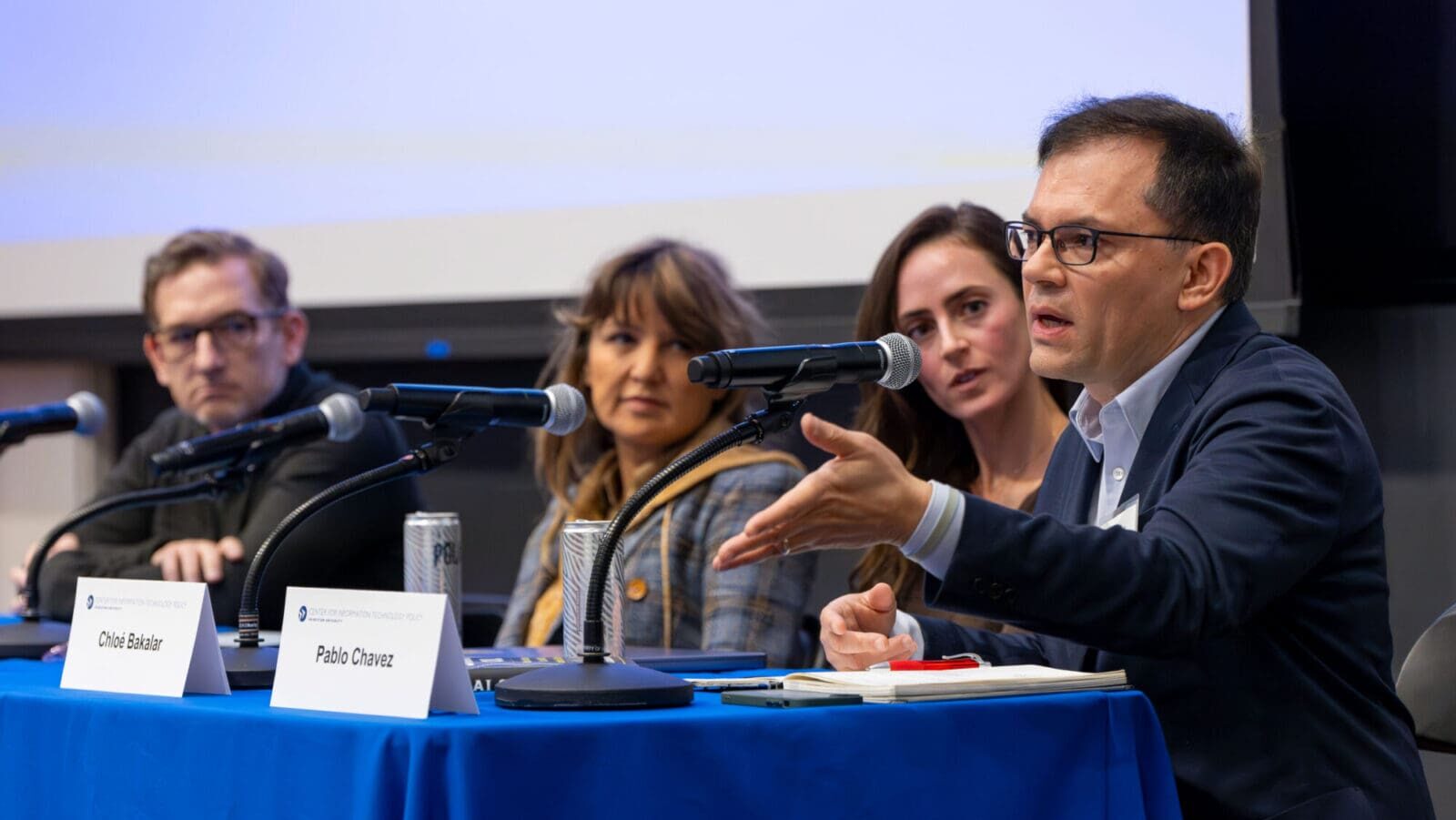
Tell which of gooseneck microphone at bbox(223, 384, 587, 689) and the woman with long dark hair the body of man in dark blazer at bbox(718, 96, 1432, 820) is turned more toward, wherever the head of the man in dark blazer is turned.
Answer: the gooseneck microphone

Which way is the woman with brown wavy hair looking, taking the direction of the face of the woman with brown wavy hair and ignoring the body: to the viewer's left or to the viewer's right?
to the viewer's right

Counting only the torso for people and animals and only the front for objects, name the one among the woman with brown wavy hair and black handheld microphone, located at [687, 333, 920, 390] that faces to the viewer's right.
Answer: the black handheld microphone

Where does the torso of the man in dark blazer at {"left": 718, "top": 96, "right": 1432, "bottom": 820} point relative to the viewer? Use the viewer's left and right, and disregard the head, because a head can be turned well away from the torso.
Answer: facing the viewer and to the left of the viewer

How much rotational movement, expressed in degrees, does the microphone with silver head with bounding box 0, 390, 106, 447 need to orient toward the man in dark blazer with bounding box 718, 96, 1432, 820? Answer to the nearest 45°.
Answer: approximately 45° to its right

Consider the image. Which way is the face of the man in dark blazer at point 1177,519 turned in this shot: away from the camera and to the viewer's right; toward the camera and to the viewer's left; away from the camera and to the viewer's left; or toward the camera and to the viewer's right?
toward the camera and to the viewer's left

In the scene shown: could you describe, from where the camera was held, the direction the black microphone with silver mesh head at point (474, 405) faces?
facing to the right of the viewer

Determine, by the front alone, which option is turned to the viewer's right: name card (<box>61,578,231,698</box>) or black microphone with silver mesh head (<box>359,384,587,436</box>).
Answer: the black microphone with silver mesh head

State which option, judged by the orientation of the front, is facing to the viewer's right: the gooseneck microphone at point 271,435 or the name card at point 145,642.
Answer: the gooseneck microphone

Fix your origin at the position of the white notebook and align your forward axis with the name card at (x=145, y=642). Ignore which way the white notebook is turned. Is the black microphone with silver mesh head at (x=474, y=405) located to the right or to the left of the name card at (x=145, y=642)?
right

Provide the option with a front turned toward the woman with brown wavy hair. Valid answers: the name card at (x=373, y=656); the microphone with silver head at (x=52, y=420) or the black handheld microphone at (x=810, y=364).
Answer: the microphone with silver head at (x=52, y=420)

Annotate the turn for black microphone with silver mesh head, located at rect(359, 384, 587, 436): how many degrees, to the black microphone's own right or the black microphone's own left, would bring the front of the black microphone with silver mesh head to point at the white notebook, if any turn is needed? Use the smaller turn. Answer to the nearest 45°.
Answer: approximately 45° to the black microphone's own right
